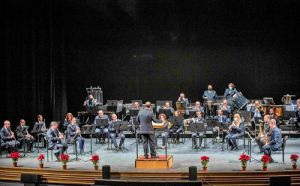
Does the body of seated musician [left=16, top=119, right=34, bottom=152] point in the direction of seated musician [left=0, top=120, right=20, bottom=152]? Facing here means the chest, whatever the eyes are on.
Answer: no

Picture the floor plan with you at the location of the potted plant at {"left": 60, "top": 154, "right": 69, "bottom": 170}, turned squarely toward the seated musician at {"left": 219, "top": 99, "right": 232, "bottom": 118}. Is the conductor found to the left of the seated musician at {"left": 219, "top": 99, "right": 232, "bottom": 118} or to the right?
right

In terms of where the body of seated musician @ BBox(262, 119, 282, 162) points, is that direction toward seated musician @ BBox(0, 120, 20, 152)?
yes

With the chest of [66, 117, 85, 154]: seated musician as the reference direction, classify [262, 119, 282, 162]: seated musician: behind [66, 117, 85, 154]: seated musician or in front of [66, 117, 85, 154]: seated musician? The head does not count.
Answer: in front

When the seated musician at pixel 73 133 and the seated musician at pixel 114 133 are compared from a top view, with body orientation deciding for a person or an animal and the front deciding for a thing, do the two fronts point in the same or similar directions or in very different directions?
same or similar directions

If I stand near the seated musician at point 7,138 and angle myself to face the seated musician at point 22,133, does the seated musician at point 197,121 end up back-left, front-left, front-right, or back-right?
front-right

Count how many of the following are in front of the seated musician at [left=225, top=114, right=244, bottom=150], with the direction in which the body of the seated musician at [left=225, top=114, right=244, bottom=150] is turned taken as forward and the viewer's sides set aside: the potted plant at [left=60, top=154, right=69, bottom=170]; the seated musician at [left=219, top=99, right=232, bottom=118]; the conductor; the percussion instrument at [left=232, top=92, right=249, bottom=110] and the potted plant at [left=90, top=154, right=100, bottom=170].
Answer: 3

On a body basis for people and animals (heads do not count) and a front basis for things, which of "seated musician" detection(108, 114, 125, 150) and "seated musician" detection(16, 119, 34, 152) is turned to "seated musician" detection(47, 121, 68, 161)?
"seated musician" detection(16, 119, 34, 152)

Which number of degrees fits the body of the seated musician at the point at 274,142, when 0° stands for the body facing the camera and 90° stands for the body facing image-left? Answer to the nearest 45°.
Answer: approximately 90°

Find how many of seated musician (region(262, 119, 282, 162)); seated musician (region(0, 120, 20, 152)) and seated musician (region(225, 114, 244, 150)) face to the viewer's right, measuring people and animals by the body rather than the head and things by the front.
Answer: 1

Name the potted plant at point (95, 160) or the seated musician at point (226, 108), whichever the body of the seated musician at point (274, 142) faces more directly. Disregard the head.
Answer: the potted plant

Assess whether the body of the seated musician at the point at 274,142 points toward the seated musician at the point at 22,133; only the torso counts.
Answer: yes

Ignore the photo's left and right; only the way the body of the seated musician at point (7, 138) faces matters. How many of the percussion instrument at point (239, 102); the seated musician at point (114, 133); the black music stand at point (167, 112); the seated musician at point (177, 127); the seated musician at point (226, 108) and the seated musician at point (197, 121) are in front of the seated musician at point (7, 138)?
6

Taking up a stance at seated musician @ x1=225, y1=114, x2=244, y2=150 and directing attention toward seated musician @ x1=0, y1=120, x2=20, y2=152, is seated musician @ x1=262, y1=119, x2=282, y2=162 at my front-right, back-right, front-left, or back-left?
back-left

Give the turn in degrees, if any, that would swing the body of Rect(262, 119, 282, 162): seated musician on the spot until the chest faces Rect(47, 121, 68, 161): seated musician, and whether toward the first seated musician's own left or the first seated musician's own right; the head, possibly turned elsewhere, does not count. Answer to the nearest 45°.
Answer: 0° — they already face them

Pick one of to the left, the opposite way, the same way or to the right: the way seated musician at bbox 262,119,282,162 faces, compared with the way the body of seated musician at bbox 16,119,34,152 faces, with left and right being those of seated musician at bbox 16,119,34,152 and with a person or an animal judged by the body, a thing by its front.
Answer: the opposite way

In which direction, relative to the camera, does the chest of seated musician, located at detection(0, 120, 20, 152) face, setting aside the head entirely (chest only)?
to the viewer's right

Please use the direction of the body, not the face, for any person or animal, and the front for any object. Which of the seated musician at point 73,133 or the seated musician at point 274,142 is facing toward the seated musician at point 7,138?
the seated musician at point 274,142

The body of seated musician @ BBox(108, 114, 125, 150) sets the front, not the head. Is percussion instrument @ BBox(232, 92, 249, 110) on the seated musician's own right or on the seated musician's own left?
on the seated musician's own left
